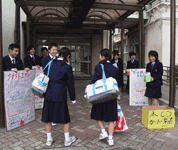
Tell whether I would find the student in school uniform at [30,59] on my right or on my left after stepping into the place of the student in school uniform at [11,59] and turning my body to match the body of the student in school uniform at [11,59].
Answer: on my left

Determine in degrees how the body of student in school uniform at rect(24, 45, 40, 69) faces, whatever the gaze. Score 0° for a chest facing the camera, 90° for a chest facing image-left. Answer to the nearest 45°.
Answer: approximately 315°

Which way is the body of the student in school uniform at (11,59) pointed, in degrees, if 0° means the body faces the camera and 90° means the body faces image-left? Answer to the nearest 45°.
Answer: approximately 315°

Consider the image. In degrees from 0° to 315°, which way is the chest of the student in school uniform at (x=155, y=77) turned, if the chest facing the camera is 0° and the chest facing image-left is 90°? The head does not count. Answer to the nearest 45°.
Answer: approximately 45°

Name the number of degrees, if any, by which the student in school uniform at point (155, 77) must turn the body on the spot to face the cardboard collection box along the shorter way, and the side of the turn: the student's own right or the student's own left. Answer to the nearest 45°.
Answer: approximately 45° to the student's own left
